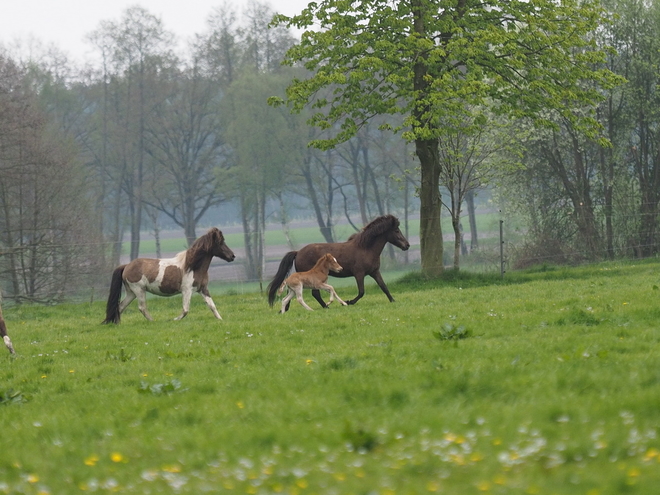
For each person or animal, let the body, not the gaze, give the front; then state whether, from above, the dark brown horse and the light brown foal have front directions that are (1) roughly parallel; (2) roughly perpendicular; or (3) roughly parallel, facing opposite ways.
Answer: roughly parallel

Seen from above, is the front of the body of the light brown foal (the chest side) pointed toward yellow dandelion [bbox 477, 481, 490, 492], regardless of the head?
no

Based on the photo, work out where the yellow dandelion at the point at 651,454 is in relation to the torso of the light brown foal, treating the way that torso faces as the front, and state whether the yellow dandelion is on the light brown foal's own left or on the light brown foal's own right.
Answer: on the light brown foal's own right

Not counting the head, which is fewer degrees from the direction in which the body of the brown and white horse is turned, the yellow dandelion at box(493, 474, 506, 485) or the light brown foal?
the light brown foal

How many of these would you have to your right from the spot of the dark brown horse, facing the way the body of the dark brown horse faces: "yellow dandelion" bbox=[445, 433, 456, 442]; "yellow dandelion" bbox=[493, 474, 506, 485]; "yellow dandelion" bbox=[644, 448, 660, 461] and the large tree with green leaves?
3

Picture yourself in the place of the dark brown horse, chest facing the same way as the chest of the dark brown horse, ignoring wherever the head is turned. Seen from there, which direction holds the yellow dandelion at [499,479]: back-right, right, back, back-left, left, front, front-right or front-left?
right

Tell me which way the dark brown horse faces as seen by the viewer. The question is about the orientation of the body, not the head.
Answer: to the viewer's right

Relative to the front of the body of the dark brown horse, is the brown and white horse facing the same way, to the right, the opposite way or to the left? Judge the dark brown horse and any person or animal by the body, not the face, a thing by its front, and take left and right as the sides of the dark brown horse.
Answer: the same way

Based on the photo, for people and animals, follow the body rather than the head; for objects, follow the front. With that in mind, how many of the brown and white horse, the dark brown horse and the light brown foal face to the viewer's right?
3

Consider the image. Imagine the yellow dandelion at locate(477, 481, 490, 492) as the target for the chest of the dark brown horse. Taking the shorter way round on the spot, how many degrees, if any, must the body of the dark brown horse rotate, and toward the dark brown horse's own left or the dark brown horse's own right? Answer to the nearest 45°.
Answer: approximately 90° to the dark brown horse's own right

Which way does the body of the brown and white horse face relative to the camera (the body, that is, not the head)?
to the viewer's right

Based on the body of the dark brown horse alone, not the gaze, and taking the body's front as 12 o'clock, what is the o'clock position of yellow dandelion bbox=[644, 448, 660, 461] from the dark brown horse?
The yellow dandelion is roughly at 3 o'clock from the dark brown horse.

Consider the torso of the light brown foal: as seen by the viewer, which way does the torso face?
to the viewer's right

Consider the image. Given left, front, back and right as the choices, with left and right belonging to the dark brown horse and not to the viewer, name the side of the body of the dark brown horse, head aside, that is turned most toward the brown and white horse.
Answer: back

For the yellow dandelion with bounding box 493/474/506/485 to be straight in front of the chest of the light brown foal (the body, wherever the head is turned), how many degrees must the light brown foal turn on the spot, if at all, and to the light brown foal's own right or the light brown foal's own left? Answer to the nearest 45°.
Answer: approximately 90° to the light brown foal's own right

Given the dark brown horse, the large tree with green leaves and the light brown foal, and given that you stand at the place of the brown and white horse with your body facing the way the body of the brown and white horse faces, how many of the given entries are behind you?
0

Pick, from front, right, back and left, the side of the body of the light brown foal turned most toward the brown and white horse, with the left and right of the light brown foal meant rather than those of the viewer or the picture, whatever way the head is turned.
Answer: back

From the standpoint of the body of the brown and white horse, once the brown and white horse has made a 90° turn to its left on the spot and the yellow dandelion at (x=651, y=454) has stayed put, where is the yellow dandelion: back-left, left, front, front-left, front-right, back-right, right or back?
back

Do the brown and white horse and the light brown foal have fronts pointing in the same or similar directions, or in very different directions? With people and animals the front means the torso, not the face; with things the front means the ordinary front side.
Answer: same or similar directions
